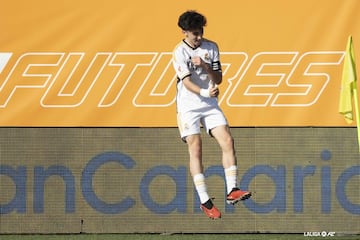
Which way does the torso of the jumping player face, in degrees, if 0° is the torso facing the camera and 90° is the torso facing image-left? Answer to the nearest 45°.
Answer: approximately 315°

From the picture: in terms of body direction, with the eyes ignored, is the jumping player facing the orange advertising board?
no

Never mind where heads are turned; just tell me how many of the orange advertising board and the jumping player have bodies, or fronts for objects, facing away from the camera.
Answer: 0

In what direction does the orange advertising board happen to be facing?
toward the camera

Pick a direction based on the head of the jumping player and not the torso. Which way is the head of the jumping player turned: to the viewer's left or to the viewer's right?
to the viewer's right
